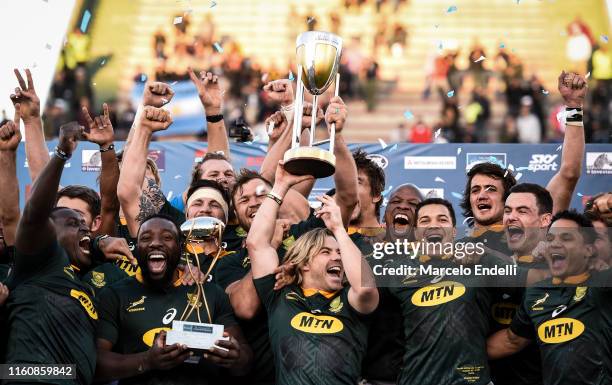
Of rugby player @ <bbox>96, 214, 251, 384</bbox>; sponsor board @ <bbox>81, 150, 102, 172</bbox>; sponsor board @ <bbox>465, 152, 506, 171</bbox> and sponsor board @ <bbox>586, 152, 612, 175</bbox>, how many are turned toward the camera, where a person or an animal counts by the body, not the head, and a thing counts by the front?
4

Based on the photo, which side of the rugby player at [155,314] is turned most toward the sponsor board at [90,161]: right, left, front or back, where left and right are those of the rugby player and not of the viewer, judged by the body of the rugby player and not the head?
back

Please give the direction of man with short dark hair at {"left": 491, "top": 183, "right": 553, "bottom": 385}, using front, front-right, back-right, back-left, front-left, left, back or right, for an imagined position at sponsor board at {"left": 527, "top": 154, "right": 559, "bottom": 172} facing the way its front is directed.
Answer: front

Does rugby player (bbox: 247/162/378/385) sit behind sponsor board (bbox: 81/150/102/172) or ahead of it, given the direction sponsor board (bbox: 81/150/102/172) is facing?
ahead

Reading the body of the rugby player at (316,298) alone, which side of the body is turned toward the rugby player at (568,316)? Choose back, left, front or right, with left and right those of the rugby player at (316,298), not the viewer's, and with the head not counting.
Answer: left

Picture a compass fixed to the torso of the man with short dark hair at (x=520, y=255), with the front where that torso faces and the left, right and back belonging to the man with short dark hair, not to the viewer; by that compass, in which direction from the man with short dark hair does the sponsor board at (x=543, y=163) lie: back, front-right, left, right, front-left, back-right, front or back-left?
back-right

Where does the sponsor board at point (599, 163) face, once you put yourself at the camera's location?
facing the viewer

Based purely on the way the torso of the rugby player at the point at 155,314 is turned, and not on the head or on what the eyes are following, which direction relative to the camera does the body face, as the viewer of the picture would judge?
toward the camera

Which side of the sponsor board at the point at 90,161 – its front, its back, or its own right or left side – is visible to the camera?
front
